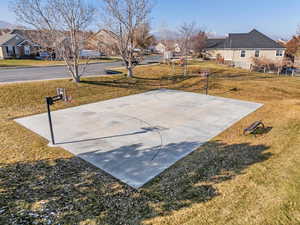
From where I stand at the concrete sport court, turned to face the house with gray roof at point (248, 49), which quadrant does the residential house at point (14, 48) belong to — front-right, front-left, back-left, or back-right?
front-left

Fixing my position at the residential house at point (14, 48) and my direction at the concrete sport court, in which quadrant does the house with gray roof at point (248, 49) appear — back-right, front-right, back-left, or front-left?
front-left

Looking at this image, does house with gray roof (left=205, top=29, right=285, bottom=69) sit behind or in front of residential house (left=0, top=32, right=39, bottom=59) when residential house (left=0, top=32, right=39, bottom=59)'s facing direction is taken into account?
in front

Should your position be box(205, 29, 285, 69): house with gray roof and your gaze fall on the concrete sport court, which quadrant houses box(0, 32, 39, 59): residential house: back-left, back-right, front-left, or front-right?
front-right

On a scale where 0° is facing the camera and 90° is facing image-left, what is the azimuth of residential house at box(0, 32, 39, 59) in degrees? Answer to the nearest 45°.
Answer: approximately 315°

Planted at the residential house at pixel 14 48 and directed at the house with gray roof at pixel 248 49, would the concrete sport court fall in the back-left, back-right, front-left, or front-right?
front-right

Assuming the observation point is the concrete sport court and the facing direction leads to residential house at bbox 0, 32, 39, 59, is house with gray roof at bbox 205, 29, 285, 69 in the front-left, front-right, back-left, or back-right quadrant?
front-right
